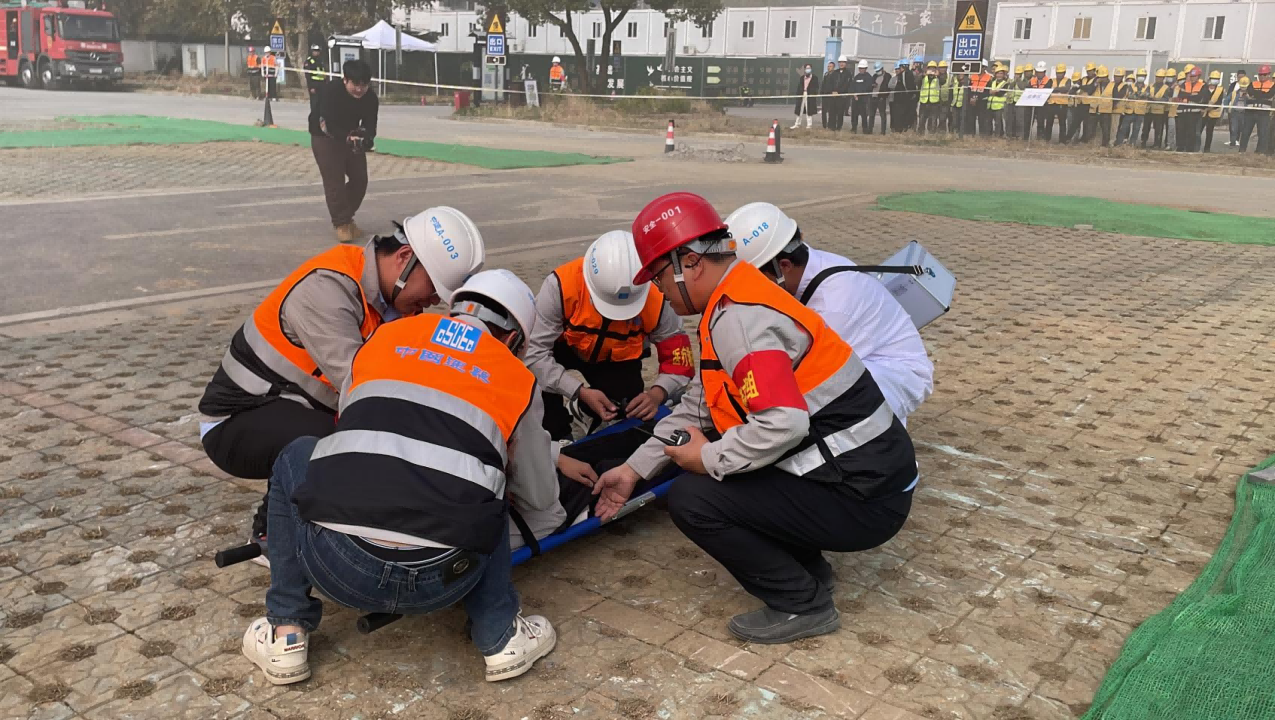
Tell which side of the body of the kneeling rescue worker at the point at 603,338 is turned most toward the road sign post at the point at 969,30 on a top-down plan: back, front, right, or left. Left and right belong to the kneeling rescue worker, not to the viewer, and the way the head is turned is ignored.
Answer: back

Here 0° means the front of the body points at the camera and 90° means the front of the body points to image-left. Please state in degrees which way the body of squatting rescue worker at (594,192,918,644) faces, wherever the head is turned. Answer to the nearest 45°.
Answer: approximately 90°

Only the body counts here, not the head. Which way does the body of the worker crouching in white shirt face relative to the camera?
to the viewer's left

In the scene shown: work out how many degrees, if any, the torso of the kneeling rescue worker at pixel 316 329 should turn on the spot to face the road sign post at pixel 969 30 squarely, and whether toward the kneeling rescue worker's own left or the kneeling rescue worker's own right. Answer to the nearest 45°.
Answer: approximately 45° to the kneeling rescue worker's own left

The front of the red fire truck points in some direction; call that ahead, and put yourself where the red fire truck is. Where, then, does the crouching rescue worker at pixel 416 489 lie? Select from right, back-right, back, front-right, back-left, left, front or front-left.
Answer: front-right

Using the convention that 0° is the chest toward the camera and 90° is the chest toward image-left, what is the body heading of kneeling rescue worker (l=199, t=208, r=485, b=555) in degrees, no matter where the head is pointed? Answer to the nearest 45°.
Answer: approximately 270°

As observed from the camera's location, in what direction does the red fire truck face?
facing the viewer and to the right of the viewer

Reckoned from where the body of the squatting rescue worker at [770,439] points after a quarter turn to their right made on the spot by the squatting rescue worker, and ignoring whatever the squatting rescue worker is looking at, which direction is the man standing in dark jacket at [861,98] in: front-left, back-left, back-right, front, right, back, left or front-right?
front

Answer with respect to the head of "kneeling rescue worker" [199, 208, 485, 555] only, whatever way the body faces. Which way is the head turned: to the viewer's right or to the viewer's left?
to the viewer's right

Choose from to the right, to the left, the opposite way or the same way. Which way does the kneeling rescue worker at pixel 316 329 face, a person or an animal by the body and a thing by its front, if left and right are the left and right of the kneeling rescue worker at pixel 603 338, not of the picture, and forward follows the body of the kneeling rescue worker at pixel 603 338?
to the left

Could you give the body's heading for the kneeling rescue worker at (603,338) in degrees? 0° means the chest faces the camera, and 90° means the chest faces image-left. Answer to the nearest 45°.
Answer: approximately 0°

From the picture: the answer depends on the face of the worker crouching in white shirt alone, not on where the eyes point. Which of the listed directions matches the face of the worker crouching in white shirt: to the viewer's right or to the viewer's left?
to the viewer's left

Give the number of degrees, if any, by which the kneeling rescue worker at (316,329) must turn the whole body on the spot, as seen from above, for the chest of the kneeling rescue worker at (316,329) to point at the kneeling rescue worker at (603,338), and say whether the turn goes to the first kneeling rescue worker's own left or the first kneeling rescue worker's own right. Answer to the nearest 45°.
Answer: approximately 45° to the first kneeling rescue worker's own left

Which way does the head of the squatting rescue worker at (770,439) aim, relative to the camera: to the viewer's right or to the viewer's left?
to the viewer's left

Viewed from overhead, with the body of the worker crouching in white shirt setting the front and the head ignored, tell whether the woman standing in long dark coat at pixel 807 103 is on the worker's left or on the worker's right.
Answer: on the worker's right
